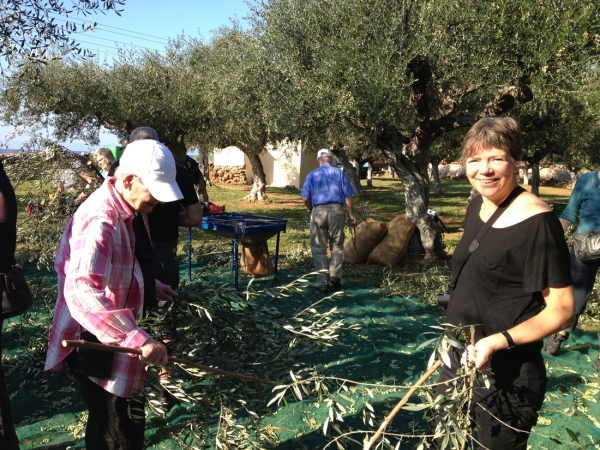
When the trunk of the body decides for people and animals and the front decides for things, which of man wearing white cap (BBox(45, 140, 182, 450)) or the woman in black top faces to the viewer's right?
the man wearing white cap

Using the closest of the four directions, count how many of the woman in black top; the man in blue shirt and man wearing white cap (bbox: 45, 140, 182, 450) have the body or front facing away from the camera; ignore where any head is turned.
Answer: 1

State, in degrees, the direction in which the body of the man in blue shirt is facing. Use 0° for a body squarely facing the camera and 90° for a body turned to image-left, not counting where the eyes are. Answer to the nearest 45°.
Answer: approximately 180°

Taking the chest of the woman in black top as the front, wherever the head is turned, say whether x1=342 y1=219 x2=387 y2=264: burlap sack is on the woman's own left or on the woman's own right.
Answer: on the woman's own right

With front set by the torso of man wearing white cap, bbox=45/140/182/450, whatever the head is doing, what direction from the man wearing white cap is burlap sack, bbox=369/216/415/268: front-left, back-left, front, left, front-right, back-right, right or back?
front-left

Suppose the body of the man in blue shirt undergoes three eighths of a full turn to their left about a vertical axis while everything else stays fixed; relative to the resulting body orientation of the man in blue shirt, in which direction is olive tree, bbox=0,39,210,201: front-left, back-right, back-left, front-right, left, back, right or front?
right

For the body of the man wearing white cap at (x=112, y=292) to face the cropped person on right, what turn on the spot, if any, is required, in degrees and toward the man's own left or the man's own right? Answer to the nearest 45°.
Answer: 0° — they already face them

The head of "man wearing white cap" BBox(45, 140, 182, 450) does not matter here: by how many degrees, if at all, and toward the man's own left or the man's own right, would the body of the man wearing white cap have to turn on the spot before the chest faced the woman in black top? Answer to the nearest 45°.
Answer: approximately 45° to the man's own right

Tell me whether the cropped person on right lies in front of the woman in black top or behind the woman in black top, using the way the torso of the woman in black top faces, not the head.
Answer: behind

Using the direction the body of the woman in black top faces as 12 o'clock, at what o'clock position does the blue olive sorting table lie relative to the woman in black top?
The blue olive sorting table is roughly at 3 o'clock from the woman in black top.

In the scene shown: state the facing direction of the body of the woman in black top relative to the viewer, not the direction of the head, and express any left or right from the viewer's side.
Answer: facing the viewer and to the left of the viewer

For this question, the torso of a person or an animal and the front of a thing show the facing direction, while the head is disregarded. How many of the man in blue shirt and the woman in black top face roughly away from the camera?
1

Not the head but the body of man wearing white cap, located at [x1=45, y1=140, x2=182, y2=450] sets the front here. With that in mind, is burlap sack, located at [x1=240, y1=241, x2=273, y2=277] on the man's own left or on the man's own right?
on the man's own left

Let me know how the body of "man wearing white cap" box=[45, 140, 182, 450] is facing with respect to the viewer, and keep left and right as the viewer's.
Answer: facing to the right of the viewer

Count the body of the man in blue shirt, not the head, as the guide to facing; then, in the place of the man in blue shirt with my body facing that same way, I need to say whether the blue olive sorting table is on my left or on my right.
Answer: on my left

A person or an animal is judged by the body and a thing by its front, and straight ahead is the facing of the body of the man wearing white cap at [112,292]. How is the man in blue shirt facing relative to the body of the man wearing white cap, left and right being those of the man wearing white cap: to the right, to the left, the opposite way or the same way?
to the left

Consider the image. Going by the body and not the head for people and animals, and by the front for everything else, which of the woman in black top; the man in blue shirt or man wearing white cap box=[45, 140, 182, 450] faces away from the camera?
the man in blue shirt

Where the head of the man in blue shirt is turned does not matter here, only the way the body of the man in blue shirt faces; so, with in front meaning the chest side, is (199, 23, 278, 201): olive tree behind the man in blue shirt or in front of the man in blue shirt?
in front

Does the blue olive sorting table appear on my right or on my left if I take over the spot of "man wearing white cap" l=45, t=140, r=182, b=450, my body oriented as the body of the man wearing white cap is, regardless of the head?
on my left
